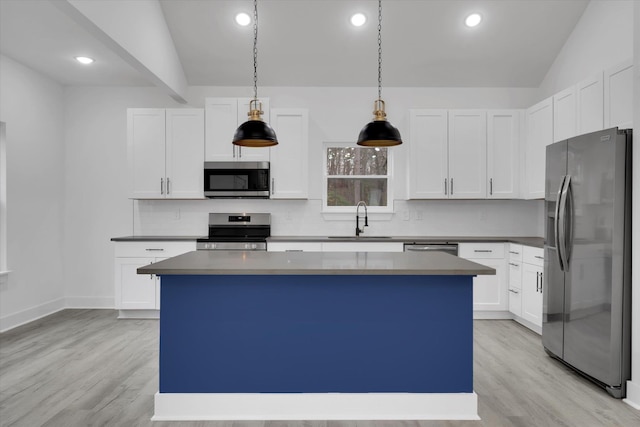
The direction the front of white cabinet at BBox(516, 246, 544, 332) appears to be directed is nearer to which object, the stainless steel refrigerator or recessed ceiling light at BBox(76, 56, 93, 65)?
the recessed ceiling light

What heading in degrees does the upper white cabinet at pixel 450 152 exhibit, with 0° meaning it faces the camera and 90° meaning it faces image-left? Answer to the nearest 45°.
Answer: approximately 0°

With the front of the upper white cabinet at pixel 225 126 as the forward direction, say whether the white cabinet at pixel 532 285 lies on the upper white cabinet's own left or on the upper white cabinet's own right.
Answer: on the upper white cabinet's own left
